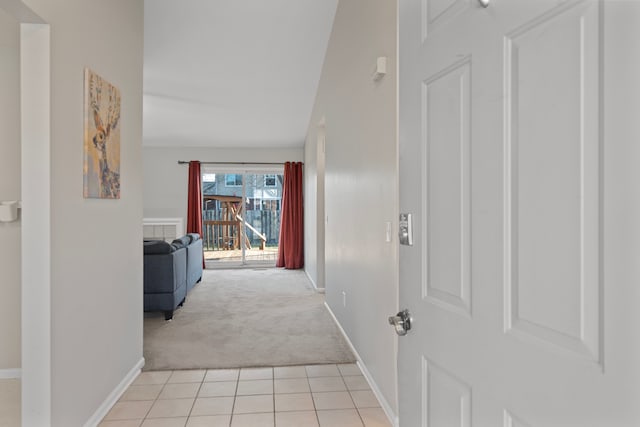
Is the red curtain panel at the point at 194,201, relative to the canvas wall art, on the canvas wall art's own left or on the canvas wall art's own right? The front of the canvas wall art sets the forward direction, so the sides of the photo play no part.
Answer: on the canvas wall art's own left

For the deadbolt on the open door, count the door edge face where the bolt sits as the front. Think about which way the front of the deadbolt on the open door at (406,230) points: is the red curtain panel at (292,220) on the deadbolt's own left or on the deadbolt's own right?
on the deadbolt's own right

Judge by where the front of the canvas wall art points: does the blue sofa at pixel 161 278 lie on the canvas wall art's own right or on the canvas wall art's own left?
on the canvas wall art's own left

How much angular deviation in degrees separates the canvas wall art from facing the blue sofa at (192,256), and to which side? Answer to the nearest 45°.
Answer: approximately 135° to its left
